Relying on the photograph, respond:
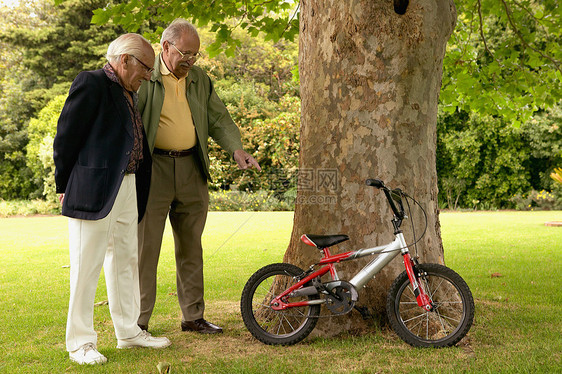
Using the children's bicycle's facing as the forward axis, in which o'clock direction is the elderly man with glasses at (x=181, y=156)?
The elderly man with glasses is roughly at 6 o'clock from the children's bicycle.

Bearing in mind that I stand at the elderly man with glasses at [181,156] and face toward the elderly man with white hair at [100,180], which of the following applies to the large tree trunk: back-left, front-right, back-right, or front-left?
back-left

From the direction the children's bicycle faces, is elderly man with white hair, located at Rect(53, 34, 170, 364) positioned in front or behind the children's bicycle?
behind

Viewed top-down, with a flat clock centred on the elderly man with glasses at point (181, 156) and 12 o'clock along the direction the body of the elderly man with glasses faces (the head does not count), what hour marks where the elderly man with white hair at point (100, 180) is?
The elderly man with white hair is roughly at 3 o'clock from the elderly man with glasses.

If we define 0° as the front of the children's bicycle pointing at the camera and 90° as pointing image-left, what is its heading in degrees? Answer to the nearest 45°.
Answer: approximately 270°

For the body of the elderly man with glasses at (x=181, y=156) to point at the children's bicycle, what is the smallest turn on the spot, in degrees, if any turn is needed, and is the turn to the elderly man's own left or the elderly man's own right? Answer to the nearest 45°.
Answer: approximately 45° to the elderly man's own left

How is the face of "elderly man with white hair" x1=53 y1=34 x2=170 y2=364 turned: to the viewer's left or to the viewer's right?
to the viewer's right
